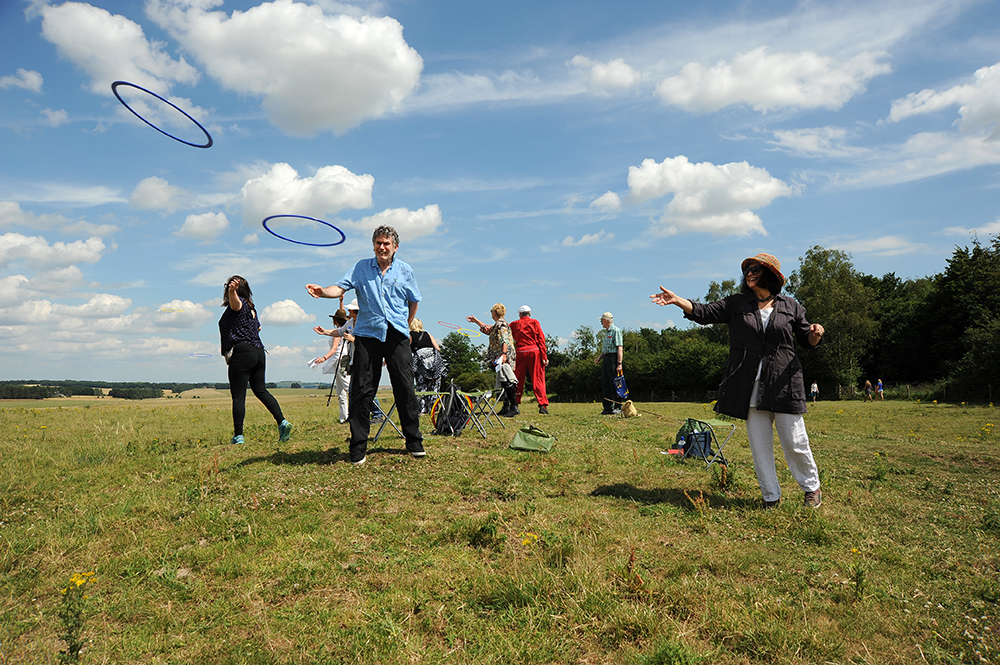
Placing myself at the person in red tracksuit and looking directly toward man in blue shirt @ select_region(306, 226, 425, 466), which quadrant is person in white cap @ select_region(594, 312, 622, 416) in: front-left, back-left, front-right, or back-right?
back-left

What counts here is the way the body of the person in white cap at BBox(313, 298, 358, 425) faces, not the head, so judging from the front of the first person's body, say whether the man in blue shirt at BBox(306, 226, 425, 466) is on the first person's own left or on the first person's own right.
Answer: on the first person's own left

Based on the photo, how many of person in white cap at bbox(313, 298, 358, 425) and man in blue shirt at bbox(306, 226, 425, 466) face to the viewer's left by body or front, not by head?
1

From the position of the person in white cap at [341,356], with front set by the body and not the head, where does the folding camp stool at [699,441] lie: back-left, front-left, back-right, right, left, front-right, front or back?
back-left

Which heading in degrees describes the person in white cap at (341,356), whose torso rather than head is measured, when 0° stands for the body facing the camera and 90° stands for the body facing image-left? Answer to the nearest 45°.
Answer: approximately 90°

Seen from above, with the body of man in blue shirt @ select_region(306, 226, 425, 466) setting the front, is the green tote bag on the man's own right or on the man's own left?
on the man's own left
